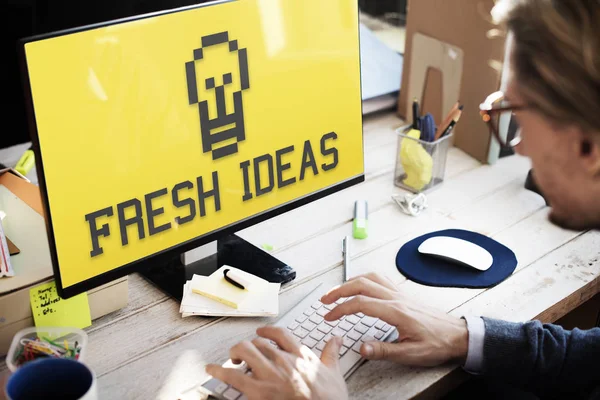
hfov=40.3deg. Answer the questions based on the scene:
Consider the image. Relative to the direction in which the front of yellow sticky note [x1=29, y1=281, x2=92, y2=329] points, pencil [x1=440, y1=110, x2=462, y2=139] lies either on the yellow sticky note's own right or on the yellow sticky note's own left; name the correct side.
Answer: on the yellow sticky note's own left

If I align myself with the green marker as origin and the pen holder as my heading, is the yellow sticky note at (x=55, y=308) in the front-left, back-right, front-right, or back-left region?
back-left

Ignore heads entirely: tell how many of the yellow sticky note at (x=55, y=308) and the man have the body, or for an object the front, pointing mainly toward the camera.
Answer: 1

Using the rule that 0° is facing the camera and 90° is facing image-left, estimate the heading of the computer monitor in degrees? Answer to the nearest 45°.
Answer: approximately 315°

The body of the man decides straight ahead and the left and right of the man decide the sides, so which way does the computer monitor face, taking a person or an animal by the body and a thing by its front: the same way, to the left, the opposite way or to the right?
the opposite way

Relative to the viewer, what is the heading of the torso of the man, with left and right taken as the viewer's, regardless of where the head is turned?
facing away from the viewer and to the left of the viewer

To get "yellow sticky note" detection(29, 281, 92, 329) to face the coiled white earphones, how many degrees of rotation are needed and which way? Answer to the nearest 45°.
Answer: approximately 90° to its left

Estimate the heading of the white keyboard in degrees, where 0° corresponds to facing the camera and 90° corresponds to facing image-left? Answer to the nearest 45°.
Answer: approximately 315°

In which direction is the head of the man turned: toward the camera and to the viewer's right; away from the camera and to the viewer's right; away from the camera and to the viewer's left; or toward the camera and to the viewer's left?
away from the camera and to the viewer's left
